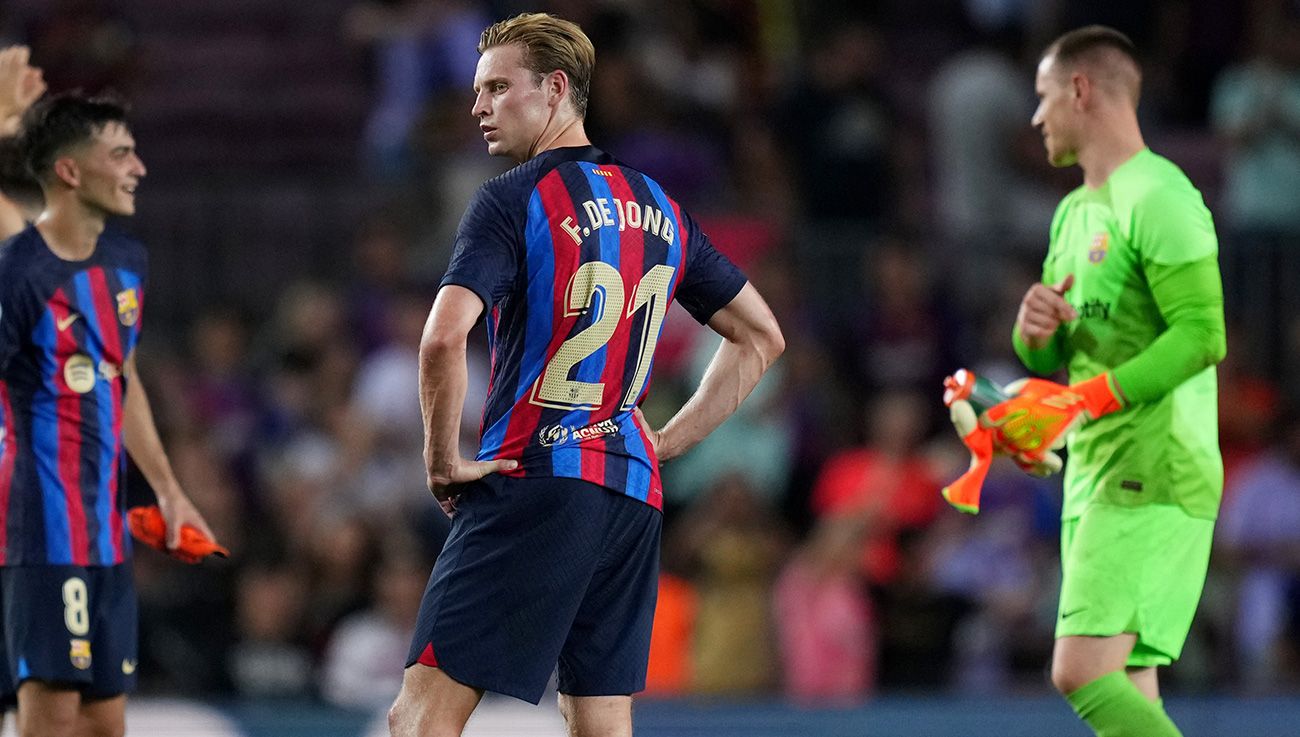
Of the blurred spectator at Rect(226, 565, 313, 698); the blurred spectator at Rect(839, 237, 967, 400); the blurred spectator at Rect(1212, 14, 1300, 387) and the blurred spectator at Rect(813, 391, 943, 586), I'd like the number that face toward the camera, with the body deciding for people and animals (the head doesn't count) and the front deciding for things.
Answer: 4

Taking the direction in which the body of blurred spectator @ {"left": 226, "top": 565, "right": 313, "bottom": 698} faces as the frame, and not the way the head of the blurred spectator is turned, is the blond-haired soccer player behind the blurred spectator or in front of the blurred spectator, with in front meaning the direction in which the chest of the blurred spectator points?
in front

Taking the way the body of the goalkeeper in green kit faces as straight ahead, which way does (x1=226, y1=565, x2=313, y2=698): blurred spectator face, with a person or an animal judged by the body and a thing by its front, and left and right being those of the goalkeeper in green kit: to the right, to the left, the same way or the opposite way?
to the left

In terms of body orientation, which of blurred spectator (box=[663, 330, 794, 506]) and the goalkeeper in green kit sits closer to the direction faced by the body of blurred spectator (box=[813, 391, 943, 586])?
the goalkeeper in green kit

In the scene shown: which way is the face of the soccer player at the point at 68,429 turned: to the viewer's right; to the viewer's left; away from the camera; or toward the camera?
to the viewer's right

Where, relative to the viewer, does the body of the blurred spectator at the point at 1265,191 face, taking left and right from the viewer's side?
facing the viewer

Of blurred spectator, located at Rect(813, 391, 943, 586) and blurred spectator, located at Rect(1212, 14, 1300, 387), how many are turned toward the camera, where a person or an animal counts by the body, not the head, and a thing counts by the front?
2

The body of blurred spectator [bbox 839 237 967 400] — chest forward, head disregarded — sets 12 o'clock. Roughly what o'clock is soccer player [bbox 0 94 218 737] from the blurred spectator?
The soccer player is roughly at 1 o'clock from the blurred spectator.

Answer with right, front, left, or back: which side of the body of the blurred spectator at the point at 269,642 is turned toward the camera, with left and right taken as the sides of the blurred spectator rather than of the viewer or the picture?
front

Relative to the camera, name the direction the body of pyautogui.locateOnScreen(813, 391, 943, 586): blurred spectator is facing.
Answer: toward the camera

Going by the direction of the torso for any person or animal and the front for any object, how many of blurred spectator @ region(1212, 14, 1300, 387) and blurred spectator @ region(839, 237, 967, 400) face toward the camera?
2

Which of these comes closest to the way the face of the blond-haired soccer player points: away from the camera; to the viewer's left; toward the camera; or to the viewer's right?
to the viewer's left

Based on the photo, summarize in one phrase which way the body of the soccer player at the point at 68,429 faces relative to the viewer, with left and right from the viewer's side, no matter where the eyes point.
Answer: facing the viewer and to the right of the viewer

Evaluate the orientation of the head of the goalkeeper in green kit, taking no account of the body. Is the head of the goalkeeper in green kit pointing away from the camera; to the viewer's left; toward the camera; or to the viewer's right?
to the viewer's left

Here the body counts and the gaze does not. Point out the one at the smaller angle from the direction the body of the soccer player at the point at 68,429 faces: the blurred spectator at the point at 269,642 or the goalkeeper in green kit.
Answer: the goalkeeper in green kit

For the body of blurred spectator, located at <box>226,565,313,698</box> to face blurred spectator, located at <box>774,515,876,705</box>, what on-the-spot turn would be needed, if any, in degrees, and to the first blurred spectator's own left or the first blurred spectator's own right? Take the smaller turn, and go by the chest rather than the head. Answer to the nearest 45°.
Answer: approximately 90° to the first blurred spectator's own left
